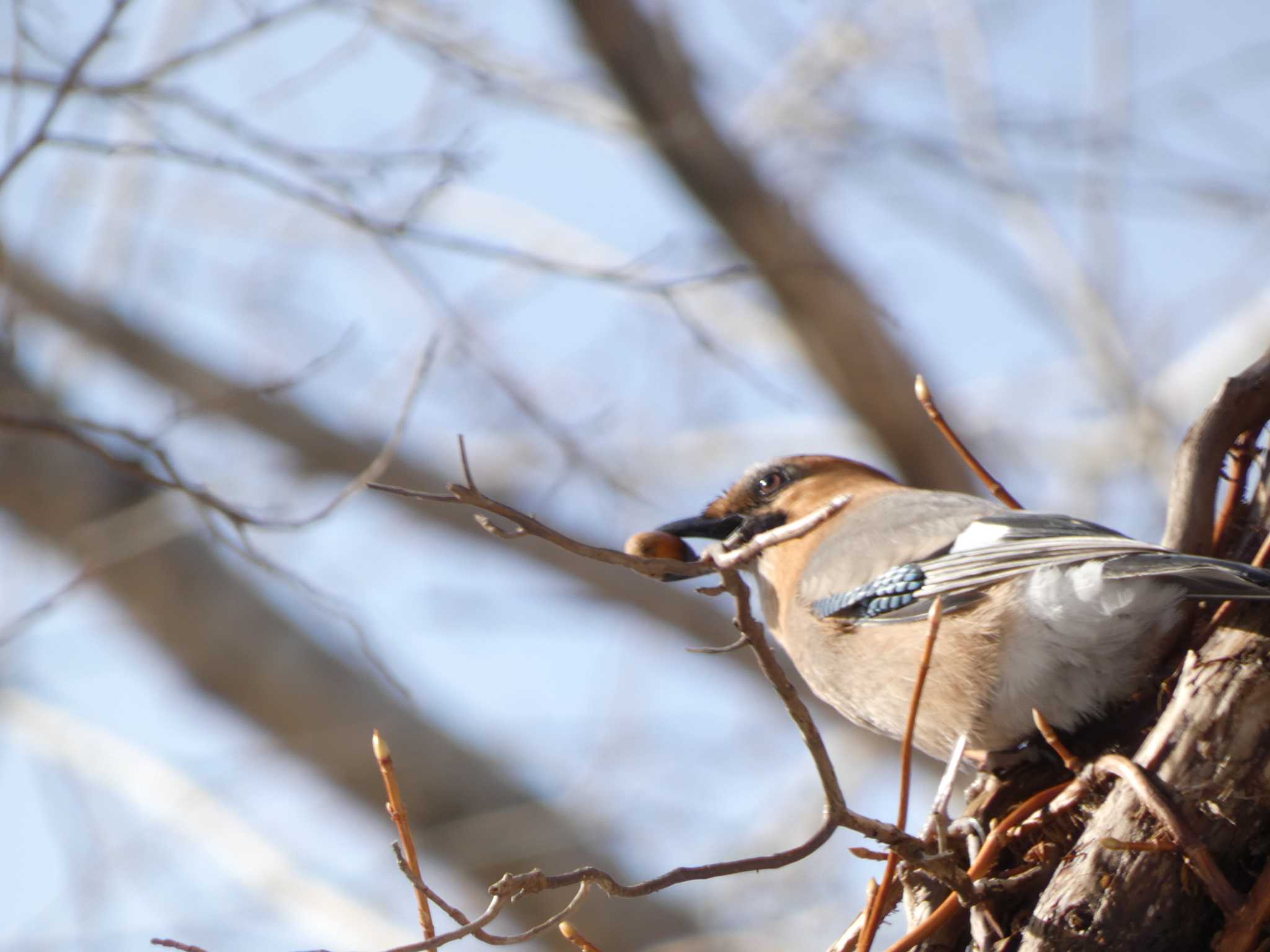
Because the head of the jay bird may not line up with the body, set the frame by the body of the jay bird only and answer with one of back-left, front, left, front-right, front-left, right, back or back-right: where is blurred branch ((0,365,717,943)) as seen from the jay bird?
front-right

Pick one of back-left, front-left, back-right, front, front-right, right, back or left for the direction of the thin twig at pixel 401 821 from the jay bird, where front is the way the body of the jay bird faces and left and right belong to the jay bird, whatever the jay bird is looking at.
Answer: front-left

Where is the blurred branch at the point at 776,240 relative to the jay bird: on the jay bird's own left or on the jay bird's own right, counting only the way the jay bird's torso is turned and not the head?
on the jay bird's own right

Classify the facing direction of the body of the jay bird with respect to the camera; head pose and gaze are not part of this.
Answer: to the viewer's left
